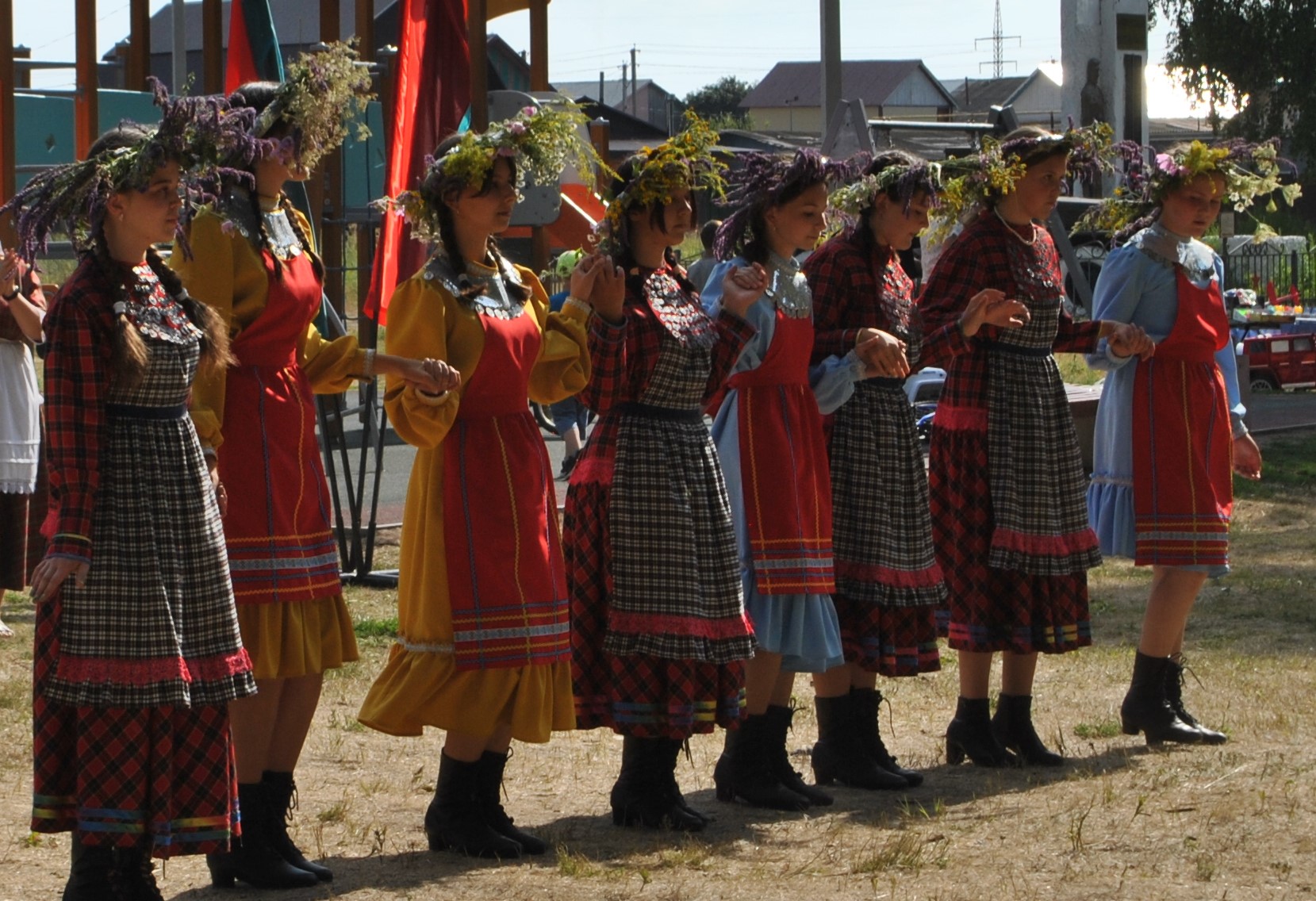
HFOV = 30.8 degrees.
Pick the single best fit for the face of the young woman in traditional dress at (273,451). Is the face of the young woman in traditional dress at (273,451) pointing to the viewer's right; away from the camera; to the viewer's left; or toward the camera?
to the viewer's right

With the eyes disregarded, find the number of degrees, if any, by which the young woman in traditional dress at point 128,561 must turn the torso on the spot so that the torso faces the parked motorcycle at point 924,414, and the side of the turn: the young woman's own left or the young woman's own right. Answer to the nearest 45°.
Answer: approximately 90° to the young woman's own left

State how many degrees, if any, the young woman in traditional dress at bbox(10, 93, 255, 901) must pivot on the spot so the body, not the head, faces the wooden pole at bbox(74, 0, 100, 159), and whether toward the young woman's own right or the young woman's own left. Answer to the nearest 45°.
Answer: approximately 135° to the young woman's own left

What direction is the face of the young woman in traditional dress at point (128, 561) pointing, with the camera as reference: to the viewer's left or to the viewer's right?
to the viewer's right
